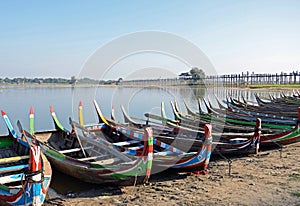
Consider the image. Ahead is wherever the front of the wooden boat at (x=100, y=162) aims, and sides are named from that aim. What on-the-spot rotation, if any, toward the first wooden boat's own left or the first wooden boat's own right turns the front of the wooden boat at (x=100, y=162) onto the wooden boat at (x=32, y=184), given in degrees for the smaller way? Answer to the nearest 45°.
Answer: approximately 90° to the first wooden boat's own right

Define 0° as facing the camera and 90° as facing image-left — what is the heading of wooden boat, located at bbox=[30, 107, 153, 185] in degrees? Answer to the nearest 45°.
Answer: approximately 315°

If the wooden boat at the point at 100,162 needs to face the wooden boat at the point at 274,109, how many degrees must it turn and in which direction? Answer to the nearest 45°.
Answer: approximately 90° to its left

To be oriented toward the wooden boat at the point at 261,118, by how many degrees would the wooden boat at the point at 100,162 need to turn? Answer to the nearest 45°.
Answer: approximately 90° to its left

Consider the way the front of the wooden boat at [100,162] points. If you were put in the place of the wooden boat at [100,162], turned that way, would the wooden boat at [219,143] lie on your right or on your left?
on your left
